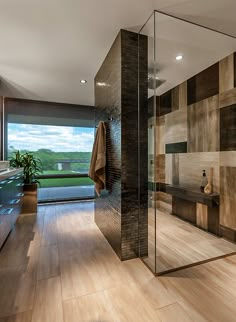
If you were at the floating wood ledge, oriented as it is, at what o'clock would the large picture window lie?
The large picture window is roughly at 2 o'clock from the floating wood ledge.

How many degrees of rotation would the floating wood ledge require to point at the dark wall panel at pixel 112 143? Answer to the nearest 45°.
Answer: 0° — it already faces it

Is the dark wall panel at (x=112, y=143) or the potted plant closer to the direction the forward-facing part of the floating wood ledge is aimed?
the dark wall panel

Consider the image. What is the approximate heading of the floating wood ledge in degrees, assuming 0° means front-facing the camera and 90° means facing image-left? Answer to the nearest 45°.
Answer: approximately 45°

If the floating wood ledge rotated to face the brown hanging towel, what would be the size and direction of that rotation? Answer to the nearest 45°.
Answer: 0° — it already faces it
